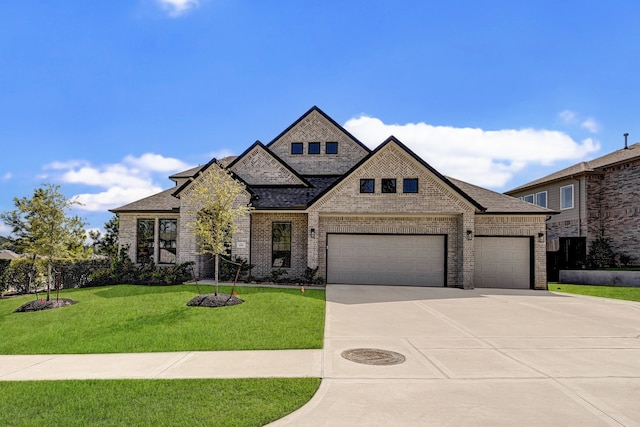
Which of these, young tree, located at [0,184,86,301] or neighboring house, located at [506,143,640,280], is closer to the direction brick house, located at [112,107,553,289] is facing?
the young tree

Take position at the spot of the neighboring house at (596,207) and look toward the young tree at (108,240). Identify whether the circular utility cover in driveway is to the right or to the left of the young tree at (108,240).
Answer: left

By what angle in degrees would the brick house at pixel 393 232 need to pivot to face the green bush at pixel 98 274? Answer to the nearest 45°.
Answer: approximately 90° to its right

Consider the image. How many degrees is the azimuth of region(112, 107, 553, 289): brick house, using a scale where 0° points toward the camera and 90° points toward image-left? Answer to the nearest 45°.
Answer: approximately 0°

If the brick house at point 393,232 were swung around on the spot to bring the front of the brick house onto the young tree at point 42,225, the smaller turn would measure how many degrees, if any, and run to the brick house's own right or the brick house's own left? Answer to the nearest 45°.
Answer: approximately 45° to the brick house's own right

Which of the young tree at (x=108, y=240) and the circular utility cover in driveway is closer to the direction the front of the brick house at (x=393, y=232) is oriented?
the circular utility cover in driveway

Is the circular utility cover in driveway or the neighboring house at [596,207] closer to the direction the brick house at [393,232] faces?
the circular utility cover in driveway

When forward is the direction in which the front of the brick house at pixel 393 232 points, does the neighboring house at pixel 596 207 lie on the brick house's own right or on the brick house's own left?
on the brick house's own left

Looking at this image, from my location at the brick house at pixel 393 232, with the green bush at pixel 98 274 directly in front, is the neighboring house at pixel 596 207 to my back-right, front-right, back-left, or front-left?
back-right
